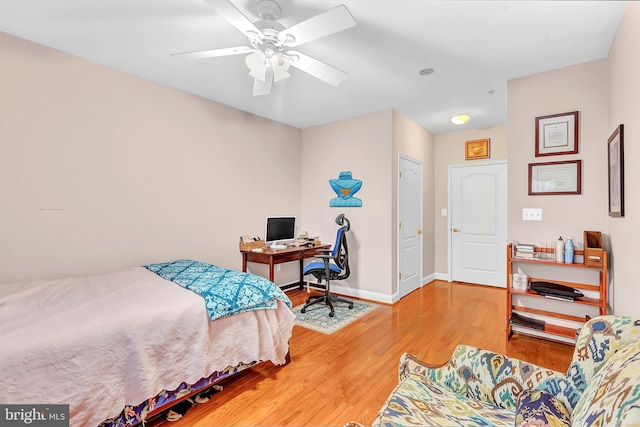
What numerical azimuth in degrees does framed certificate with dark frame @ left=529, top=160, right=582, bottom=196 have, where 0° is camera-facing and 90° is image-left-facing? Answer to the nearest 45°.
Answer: approximately 0°

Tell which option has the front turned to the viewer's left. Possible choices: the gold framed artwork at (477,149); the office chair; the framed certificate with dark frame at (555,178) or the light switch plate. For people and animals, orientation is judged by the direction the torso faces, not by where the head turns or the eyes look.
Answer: the office chair

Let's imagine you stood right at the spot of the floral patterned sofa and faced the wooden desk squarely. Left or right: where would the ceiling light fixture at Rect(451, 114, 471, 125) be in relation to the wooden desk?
right

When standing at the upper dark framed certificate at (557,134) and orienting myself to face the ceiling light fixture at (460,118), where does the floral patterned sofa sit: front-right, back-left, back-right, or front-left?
back-left

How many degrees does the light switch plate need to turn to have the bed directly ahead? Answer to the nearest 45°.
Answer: approximately 45° to its right

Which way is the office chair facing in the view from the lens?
facing to the left of the viewer

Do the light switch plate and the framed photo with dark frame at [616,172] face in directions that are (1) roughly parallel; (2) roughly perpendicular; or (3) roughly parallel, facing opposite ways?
roughly perpendicular

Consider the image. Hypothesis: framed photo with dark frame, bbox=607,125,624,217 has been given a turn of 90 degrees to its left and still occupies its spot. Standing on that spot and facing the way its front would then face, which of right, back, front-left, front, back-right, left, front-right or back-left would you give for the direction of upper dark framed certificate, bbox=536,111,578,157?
back-right

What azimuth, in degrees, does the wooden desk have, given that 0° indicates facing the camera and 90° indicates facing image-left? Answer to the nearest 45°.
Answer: approximately 315°

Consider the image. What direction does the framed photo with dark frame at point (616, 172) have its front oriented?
to the viewer's left

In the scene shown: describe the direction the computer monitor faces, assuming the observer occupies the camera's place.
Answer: facing the viewer and to the right of the viewer

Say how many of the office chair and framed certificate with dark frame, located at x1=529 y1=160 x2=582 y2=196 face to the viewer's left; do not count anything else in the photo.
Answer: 1

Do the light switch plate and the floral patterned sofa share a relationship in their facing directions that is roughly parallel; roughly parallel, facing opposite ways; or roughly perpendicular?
roughly perpendicular

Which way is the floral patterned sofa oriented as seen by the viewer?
to the viewer's left
